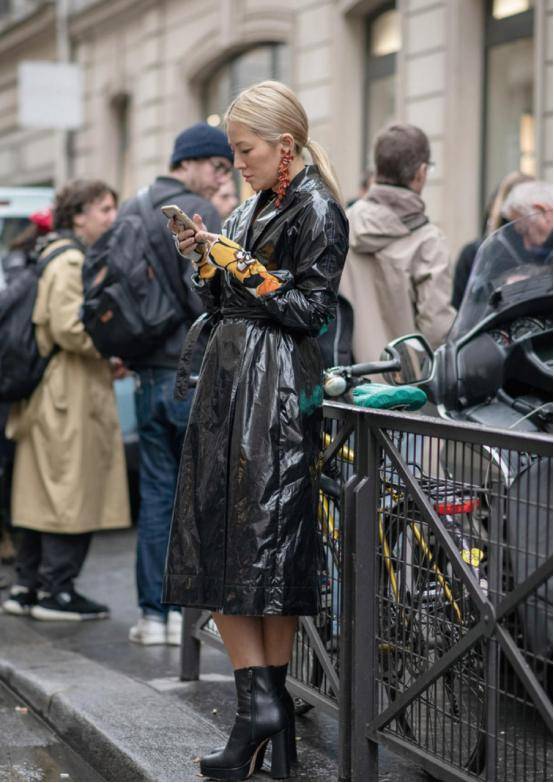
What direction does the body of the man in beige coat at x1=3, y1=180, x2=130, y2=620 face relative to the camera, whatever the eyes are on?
to the viewer's right

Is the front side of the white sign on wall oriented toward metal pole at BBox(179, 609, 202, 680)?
yes

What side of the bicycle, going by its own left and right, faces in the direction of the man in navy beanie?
front

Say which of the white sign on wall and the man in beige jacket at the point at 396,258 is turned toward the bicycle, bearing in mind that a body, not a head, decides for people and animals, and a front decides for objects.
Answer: the white sign on wall

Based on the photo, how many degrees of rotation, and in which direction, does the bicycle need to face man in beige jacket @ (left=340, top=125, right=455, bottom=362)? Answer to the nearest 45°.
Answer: approximately 45° to its right

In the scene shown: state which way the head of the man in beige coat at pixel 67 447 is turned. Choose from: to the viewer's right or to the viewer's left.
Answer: to the viewer's right

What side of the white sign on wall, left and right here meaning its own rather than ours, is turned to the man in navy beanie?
front

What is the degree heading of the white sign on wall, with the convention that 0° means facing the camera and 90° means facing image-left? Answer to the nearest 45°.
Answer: approximately 0°

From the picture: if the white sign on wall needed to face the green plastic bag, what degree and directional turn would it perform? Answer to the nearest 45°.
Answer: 0° — it already faces it

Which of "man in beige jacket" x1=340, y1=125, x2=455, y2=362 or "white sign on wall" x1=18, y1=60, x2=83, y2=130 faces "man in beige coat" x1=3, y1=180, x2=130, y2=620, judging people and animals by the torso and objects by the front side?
the white sign on wall

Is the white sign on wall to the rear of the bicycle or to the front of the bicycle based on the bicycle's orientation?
to the front

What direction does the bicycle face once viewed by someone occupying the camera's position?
facing away from the viewer and to the left of the viewer

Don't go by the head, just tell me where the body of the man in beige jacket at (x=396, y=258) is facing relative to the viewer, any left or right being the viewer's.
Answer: facing away from the viewer and to the right of the viewer

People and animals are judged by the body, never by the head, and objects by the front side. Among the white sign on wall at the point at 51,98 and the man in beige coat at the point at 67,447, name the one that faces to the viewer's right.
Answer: the man in beige coat
